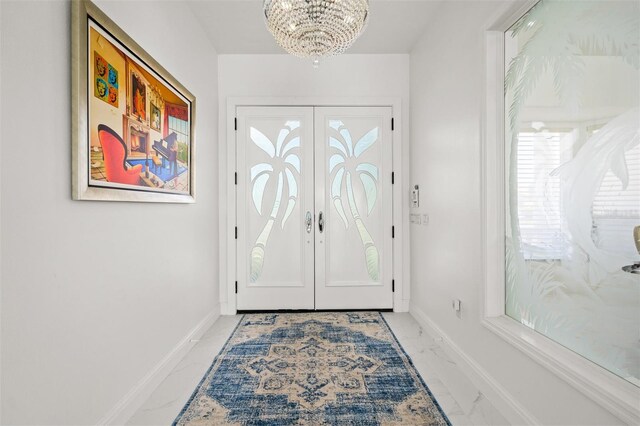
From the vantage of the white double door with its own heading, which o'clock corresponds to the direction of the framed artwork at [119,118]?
The framed artwork is roughly at 1 o'clock from the white double door.

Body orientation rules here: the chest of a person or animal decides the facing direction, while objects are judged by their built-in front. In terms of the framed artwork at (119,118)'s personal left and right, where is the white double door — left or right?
on its left

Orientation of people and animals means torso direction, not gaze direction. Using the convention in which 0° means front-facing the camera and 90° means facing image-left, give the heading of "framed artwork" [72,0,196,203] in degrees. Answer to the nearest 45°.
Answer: approximately 315°

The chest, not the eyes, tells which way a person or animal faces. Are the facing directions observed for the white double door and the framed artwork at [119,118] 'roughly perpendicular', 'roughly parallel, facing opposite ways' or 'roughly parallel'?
roughly perpendicular

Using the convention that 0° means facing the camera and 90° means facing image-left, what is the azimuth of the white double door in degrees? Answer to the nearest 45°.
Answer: approximately 0°

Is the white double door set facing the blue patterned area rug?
yes
